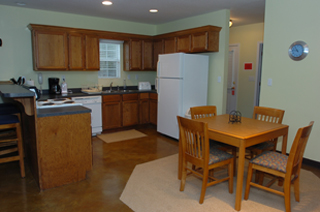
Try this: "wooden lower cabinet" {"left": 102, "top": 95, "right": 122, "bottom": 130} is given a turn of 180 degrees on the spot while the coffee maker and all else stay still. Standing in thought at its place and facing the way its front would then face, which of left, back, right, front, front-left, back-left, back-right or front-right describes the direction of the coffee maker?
front-left

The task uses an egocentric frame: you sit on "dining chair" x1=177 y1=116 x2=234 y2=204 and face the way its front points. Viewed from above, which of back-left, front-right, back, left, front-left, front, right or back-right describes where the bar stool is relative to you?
back-left

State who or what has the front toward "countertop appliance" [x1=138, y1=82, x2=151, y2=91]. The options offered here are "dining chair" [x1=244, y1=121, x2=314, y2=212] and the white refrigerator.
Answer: the dining chair

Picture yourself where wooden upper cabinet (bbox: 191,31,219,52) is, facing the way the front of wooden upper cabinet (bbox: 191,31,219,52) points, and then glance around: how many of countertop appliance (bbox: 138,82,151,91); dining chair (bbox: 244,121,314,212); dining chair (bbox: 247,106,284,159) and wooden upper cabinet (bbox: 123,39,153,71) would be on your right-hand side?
2

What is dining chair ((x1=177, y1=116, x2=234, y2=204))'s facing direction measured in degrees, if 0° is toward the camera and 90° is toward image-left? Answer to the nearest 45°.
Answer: approximately 225°

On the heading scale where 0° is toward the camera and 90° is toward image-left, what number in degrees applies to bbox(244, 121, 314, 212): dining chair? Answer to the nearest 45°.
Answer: approximately 135°

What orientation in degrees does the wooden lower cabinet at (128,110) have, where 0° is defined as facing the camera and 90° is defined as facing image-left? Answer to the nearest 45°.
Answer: approximately 315°

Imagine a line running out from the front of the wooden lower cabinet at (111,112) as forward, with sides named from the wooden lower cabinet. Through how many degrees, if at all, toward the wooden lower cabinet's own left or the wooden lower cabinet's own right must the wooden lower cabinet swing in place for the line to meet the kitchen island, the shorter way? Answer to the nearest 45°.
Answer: approximately 45° to the wooden lower cabinet's own right
